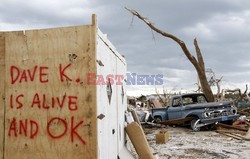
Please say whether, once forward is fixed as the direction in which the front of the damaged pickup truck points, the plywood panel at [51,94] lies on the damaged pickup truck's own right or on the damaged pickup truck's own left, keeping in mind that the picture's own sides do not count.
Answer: on the damaged pickup truck's own right

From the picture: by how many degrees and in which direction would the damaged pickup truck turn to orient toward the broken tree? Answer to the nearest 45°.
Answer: approximately 135° to its left

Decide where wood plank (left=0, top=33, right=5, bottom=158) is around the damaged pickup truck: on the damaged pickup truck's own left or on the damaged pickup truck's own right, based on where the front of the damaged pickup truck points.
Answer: on the damaged pickup truck's own right

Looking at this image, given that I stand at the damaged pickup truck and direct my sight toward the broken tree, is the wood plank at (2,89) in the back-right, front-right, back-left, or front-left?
back-left

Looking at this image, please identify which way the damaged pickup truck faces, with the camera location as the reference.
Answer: facing the viewer and to the right of the viewer
